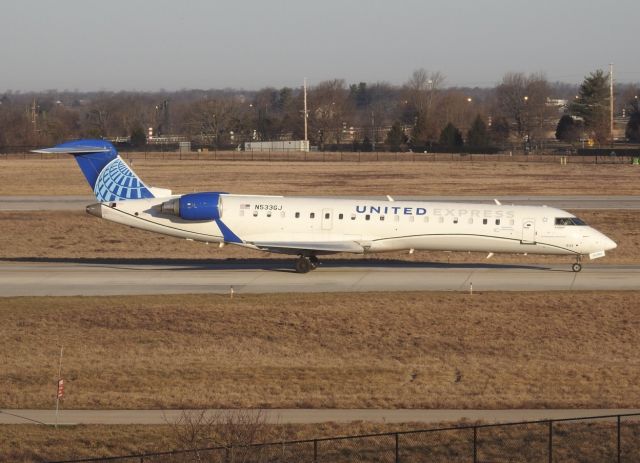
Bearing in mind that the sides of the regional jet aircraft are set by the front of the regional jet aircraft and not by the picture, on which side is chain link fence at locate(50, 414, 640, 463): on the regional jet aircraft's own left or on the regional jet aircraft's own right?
on the regional jet aircraft's own right

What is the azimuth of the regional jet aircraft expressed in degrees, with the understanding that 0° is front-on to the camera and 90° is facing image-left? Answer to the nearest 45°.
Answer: approximately 270°
